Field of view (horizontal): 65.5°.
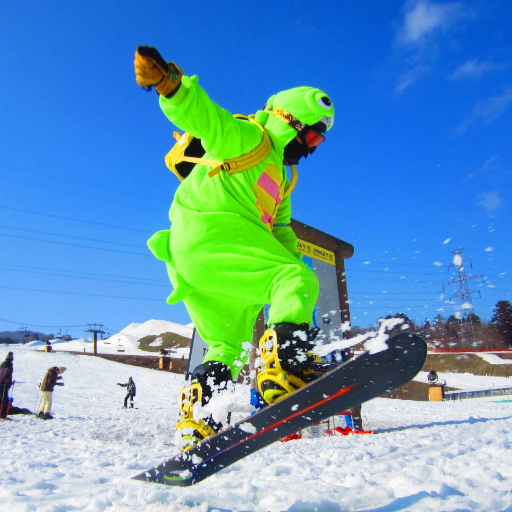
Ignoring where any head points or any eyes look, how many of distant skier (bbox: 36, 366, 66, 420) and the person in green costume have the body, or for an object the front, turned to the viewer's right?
2

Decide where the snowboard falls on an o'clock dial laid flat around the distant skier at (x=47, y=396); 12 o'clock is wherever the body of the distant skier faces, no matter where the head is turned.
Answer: The snowboard is roughly at 3 o'clock from the distant skier.

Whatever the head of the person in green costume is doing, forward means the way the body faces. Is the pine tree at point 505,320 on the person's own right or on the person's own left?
on the person's own left

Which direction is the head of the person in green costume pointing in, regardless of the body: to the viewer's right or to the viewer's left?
to the viewer's right

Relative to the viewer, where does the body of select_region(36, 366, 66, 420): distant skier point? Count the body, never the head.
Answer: to the viewer's right

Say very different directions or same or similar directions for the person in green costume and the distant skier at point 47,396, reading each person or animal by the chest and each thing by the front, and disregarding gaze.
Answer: same or similar directions

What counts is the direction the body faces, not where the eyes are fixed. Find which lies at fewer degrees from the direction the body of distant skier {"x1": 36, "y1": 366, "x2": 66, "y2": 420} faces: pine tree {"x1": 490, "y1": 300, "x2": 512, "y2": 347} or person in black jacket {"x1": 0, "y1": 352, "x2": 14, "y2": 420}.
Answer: the pine tree

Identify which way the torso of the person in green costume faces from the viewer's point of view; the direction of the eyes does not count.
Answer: to the viewer's right
